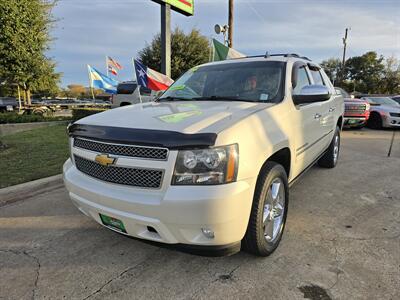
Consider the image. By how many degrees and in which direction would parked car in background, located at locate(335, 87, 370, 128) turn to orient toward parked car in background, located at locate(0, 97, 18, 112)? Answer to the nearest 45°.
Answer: approximately 135° to its right

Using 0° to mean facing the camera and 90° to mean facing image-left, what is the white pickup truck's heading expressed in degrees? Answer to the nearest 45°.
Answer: approximately 45°

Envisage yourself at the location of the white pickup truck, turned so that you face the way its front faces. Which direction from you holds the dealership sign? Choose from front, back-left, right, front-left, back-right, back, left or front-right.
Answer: back-right

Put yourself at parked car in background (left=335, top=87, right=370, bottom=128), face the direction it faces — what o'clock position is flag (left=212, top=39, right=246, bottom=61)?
The flag is roughly at 3 o'clock from the parked car in background.

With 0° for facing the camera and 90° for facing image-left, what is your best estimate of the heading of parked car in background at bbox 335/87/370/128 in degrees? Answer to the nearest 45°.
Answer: approximately 315°

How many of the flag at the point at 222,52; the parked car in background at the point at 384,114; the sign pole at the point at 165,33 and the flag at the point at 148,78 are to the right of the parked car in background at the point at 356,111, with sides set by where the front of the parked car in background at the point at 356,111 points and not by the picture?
3
